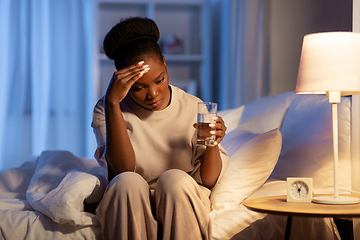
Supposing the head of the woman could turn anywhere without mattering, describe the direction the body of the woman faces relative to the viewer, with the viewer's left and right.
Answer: facing the viewer

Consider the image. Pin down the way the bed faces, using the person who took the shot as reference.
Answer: facing to the left of the viewer

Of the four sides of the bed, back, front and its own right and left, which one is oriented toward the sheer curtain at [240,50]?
right

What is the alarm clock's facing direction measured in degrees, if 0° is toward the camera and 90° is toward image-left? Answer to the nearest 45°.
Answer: approximately 0°

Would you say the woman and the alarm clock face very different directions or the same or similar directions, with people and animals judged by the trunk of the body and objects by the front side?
same or similar directions

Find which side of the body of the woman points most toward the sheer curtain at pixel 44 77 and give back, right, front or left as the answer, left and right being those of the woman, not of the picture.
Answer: back

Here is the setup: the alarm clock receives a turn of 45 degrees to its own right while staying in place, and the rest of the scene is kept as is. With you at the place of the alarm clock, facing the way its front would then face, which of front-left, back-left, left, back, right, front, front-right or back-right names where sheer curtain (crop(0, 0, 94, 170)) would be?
right

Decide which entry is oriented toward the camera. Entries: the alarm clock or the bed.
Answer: the alarm clock

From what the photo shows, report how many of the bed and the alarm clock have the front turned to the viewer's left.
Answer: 1

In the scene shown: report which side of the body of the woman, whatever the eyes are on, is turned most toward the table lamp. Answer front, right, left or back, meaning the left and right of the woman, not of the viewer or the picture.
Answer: left

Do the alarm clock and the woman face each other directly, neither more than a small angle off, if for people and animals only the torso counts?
no

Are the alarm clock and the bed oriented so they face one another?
no
